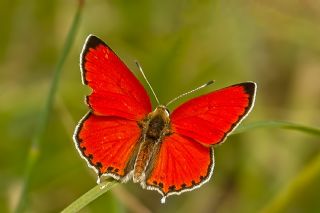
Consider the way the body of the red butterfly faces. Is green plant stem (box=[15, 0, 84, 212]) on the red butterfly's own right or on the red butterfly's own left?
on the red butterfly's own left

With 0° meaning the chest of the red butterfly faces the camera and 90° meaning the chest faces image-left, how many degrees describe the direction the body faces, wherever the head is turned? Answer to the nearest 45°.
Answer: approximately 180°

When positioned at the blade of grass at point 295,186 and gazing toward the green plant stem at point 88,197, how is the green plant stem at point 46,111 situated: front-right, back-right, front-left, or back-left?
front-right

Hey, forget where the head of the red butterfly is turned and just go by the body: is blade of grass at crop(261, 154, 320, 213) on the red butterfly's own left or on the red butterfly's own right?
on the red butterfly's own right
